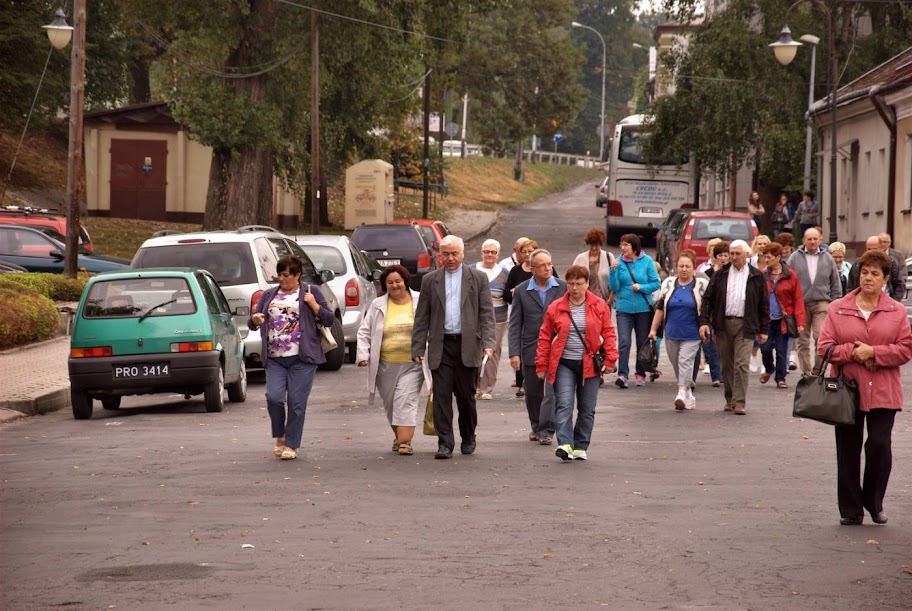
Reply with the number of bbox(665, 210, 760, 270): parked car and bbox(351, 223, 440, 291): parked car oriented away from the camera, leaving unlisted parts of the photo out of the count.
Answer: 2

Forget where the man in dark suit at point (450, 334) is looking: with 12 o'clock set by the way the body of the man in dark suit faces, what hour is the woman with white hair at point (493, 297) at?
The woman with white hair is roughly at 6 o'clock from the man in dark suit.

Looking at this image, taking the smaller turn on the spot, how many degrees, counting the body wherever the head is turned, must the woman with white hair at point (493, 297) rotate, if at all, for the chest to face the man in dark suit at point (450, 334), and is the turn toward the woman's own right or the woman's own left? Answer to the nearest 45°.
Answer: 0° — they already face them

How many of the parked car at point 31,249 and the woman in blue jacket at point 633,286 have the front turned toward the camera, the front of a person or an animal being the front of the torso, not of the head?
1

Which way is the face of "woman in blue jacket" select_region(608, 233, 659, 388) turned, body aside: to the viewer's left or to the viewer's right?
to the viewer's left

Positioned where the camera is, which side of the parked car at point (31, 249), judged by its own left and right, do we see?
right

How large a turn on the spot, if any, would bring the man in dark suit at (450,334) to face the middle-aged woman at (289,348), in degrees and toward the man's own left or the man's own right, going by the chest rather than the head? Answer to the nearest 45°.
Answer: approximately 90° to the man's own right

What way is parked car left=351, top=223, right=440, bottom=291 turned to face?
away from the camera

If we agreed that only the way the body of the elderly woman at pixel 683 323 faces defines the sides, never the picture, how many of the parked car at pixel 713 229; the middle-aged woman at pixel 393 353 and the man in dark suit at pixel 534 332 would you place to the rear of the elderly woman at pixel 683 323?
1

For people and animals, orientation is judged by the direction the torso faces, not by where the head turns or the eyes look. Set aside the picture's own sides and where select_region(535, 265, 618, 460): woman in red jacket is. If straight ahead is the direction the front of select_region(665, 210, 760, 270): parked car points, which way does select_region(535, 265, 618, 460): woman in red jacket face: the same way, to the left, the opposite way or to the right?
the opposite way

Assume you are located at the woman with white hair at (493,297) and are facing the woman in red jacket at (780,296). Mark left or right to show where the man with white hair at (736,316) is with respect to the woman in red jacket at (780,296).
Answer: right

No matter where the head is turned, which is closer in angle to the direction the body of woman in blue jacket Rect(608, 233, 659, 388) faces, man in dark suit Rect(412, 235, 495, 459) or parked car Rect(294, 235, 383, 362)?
the man in dark suit
